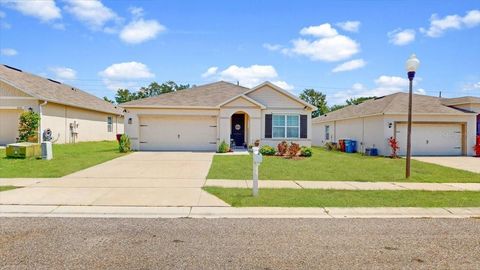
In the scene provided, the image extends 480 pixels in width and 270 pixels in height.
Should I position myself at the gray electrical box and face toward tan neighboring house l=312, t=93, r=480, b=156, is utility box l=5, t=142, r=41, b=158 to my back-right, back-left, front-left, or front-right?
back-left

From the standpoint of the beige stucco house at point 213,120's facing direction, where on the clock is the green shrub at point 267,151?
The green shrub is roughly at 10 o'clock from the beige stucco house.

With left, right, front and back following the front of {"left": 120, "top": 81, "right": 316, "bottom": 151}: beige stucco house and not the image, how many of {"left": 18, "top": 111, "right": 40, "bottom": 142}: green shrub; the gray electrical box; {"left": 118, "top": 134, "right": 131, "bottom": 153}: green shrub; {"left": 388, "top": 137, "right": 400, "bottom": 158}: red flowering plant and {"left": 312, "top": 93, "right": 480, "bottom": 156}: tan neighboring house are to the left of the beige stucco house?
2

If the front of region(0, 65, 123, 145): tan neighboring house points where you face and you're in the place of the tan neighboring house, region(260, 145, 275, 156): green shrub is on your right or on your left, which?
on your left

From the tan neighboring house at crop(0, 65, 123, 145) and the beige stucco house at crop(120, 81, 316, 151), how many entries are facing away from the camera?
0

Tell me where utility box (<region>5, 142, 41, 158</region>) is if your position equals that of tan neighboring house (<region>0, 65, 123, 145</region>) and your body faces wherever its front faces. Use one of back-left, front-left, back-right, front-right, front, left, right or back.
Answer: front-left

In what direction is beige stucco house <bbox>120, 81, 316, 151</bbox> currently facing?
toward the camera

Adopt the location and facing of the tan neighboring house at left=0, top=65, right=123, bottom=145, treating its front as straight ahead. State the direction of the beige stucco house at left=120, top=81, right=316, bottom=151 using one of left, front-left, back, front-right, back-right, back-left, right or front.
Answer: left

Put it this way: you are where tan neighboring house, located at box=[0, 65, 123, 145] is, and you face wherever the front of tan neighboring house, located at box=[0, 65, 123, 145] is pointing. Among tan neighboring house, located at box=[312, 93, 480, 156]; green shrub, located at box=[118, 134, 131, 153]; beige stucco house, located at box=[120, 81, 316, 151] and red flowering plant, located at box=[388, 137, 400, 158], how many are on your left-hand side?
4

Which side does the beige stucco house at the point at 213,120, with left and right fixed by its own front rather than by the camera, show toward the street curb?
front

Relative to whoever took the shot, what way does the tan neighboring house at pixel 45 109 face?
facing the viewer and to the left of the viewer

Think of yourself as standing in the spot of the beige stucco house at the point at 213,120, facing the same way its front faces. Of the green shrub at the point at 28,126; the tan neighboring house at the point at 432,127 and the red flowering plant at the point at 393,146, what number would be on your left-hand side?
2

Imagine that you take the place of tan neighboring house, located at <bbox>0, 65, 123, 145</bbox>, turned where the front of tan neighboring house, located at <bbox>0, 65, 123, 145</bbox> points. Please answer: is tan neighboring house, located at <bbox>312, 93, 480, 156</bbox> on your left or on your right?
on your left
